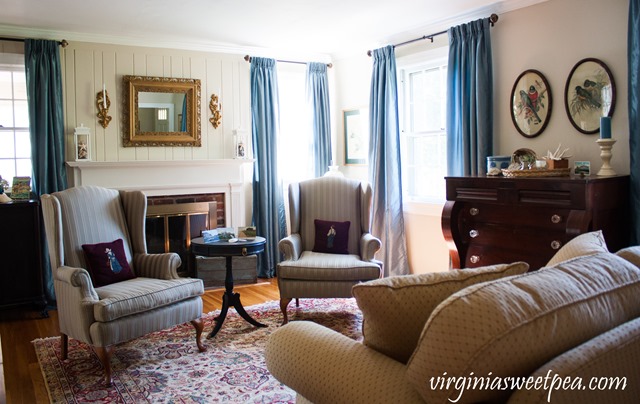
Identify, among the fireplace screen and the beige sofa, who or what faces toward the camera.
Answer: the fireplace screen

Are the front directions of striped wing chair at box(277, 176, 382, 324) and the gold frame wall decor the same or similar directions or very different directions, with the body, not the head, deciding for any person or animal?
same or similar directions

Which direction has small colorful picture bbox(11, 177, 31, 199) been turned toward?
toward the camera

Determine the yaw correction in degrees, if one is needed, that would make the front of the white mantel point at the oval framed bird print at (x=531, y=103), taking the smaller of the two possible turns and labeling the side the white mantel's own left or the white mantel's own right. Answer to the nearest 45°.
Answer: approximately 45° to the white mantel's own left

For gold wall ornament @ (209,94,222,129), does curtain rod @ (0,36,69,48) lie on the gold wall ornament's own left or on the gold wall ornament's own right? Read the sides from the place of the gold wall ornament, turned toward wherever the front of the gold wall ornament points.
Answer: on the gold wall ornament's own right

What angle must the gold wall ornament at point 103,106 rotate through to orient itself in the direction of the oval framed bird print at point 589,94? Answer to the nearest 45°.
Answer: approximately 45° to its left

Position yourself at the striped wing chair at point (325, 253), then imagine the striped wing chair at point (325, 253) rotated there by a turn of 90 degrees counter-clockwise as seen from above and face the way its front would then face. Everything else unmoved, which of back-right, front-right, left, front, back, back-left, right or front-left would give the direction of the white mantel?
back-left

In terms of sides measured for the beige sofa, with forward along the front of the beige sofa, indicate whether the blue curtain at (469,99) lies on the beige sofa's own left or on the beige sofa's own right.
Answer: on the beige sofa's own right

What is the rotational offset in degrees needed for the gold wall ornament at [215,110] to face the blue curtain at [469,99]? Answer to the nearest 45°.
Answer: approximately 45° to its left

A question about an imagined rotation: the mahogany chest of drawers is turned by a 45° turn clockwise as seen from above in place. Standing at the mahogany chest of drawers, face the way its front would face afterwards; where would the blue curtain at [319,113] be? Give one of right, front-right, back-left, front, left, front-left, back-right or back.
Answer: front-right

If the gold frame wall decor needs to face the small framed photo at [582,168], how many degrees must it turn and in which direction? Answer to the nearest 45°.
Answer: approximately 45° to its left

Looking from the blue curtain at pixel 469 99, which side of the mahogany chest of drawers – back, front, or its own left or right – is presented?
right

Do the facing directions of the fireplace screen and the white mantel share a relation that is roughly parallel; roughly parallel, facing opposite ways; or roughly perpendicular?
roughly parallel

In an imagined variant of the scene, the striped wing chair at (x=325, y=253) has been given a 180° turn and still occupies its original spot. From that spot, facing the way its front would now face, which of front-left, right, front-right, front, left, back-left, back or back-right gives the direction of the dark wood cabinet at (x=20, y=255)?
left

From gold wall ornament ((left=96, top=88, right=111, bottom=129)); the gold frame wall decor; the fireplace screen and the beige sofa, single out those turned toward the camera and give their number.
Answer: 3

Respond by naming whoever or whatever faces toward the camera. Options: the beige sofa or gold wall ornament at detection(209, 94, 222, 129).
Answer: the gold wall ornament

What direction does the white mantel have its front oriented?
toward the camera

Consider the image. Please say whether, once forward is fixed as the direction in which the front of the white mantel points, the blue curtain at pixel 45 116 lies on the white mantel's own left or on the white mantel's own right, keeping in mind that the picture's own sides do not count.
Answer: on the white mantel's own right
